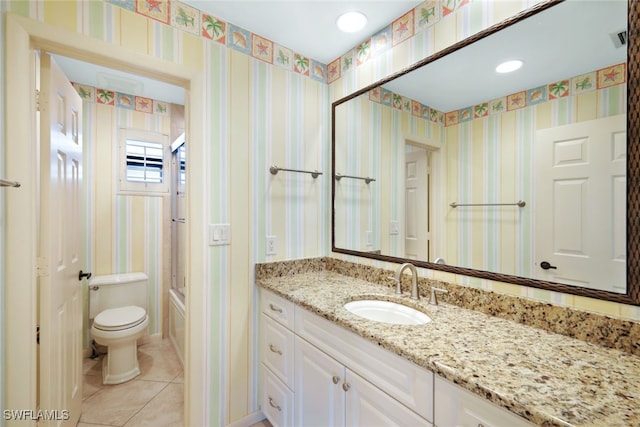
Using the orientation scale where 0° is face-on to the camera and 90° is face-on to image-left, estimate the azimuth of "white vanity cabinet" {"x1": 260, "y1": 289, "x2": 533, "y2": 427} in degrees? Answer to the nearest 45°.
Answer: approximately 45°

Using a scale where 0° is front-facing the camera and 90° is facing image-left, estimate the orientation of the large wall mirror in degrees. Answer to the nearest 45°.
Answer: approximately 45°

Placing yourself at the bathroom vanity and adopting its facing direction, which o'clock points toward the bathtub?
The bathtub is roughly at 2 o'clock from the bathroom vanity.

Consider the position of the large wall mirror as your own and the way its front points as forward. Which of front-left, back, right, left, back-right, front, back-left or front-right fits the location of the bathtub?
front-right

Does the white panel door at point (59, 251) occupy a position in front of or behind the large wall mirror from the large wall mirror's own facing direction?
in front

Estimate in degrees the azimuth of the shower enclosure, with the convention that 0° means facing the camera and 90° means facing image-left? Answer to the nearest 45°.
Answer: approximately 90°

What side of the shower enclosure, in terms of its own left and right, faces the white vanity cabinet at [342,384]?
left
